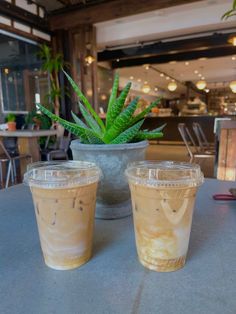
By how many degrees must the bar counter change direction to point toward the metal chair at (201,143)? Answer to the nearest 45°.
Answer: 0° — it already faces it

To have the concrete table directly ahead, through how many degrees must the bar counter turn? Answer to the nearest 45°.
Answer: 0° — it already faces it

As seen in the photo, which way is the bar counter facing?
toward the camera

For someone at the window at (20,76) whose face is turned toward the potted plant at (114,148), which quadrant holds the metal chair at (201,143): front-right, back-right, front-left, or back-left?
front-left

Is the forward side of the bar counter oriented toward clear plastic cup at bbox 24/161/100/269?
yes

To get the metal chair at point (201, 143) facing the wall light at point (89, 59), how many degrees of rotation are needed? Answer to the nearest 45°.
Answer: approximately 135° to its right

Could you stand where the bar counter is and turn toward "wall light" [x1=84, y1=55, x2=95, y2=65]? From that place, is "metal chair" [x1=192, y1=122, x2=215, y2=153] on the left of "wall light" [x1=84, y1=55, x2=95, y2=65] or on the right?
left

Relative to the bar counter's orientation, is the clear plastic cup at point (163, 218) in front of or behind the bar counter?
in front

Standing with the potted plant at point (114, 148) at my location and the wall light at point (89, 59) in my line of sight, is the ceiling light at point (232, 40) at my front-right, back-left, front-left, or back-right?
front-right

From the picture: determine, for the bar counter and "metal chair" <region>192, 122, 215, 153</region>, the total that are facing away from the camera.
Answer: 0

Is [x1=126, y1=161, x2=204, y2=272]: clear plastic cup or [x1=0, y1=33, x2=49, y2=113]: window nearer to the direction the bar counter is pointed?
the clear plastic cup

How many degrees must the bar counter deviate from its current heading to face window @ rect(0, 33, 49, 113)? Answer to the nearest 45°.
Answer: approximately 45° to its right

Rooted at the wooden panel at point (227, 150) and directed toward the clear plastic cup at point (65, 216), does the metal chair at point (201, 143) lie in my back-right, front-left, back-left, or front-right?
back-right

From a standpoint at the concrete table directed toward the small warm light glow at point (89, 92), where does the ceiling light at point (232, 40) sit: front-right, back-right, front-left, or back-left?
front-right
